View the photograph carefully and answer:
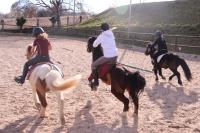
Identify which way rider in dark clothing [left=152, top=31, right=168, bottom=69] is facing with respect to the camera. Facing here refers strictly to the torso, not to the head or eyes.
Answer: to the viewer's left

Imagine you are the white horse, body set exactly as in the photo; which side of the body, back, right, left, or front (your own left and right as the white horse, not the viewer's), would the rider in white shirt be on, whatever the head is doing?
right

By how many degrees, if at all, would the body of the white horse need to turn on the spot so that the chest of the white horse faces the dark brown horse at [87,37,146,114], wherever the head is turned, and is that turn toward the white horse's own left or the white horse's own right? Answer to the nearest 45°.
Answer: approximately 135° to the white horse's own right

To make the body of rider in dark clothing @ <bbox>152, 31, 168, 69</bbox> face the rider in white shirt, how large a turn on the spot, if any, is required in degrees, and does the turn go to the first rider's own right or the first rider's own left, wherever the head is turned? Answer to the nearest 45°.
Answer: approximately 90° to the first rider's own left

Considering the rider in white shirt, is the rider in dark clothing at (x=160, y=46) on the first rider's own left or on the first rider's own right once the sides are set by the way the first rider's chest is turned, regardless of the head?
on the first rider's own right

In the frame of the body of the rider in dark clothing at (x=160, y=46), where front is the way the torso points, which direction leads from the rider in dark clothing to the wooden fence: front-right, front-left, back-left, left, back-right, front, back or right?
right

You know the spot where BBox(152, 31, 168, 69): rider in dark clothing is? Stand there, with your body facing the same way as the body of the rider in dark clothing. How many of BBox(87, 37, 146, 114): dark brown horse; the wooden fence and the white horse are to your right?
1

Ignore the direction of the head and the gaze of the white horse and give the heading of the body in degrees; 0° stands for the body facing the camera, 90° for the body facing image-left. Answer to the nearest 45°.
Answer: approximately 135°

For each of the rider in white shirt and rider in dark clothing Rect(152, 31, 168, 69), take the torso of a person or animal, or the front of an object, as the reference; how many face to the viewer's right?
0

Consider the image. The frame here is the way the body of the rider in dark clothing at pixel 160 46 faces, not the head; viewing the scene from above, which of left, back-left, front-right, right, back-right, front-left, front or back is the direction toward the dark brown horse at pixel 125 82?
left

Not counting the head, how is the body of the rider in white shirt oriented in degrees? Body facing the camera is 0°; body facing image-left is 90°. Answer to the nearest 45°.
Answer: approximately 135°

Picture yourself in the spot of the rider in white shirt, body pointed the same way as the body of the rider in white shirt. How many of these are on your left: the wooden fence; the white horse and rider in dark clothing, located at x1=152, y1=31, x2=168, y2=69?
1

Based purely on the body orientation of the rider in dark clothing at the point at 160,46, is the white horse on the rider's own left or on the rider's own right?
on the rider's own left

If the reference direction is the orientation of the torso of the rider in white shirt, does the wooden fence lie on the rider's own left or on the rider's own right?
on the rider's own right
